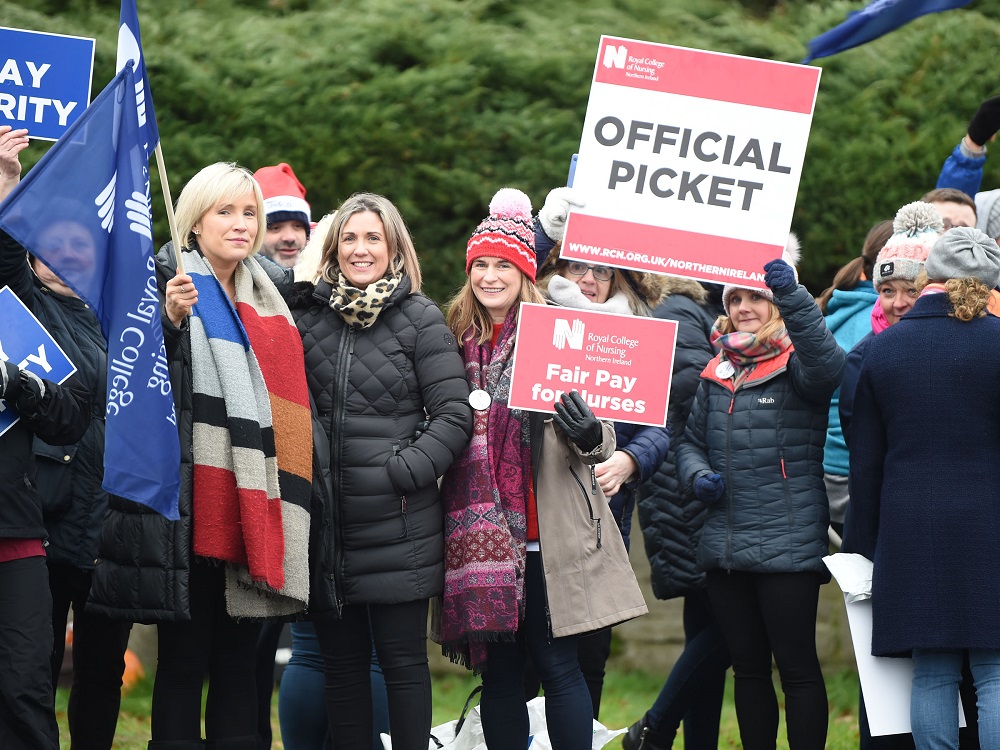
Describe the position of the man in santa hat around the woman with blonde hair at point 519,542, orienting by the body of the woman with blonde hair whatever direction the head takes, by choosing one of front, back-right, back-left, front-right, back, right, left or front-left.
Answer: back-right

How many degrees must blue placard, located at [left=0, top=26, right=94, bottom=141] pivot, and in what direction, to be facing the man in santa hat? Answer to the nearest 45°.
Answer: approximately 135° to its left

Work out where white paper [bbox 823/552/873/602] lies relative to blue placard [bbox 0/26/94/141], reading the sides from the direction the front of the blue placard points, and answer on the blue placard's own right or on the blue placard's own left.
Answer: on the blue placard's own left

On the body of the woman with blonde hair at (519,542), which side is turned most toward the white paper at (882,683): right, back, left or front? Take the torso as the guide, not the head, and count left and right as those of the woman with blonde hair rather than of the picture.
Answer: left

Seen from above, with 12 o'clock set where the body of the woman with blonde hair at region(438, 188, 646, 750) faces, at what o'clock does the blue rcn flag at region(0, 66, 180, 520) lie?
The blue rcn flag is roughly at 2 o'clock from the woman with blonde hair.

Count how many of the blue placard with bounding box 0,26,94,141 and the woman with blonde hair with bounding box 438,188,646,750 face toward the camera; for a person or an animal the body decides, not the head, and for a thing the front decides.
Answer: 2
